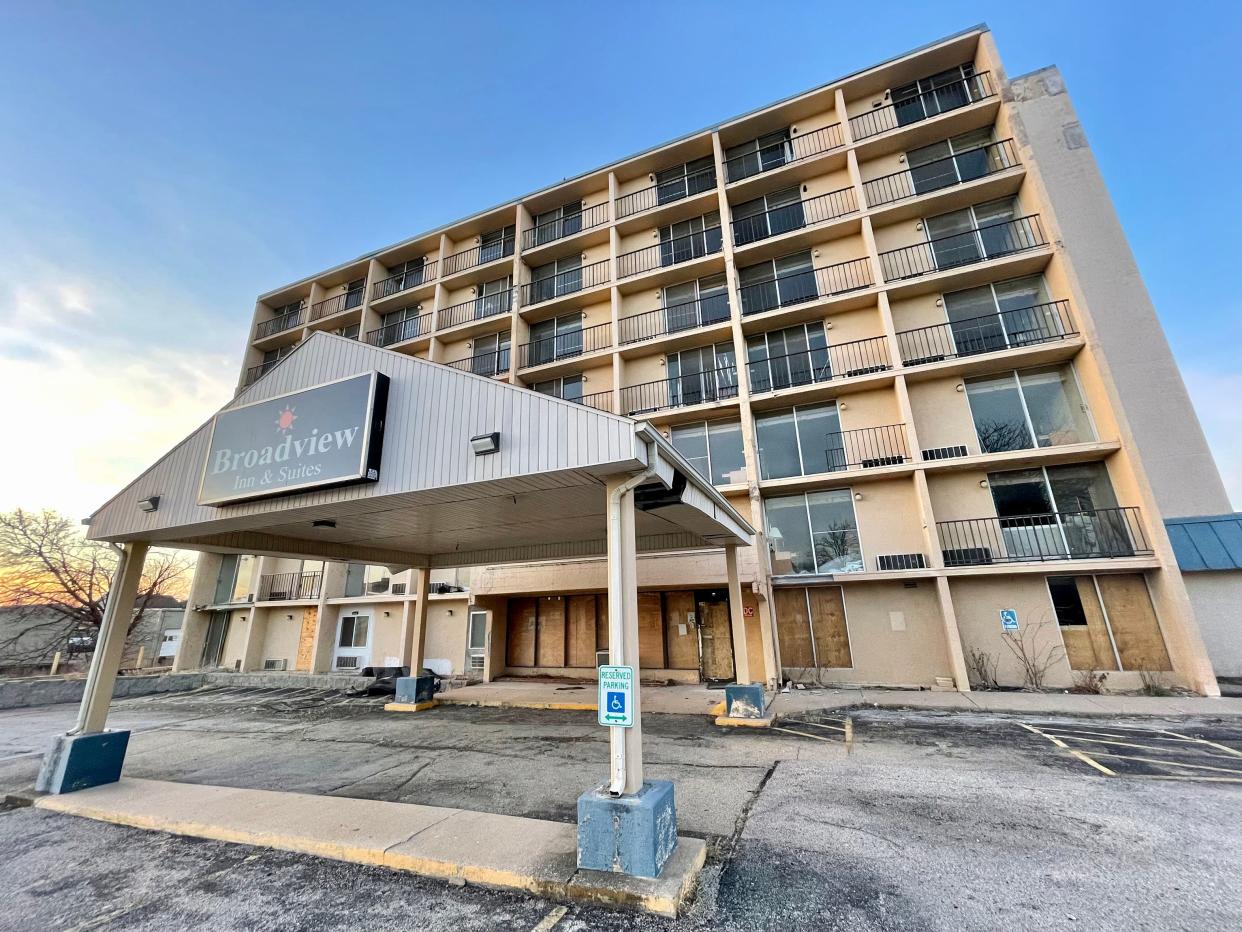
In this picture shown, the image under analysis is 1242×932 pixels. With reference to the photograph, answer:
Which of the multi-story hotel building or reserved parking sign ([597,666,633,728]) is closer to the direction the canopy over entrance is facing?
the reserved parking sign

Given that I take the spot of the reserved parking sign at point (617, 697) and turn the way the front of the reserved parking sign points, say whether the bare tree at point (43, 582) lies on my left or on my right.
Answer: on my right

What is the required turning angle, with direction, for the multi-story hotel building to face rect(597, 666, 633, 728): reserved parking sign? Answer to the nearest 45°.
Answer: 0° — it already faces it

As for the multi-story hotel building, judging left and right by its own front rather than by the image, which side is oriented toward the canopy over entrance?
front

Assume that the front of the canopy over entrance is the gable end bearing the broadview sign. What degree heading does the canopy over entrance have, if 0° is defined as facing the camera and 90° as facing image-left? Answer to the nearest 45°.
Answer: approximately 45°

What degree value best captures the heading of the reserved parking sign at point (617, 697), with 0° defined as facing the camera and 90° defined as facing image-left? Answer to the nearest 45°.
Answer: approximately 0°

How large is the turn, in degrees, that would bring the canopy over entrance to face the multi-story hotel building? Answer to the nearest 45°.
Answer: approximately 135° to its left

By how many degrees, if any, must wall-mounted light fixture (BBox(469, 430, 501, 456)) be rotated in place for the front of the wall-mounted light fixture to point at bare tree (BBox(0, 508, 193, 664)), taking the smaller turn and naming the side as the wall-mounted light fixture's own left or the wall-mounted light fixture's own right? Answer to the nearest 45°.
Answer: approximately 90° to the wall-mounted light fixture's own right

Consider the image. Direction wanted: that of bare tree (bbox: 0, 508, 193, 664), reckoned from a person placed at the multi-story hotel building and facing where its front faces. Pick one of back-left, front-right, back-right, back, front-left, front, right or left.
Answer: front-right

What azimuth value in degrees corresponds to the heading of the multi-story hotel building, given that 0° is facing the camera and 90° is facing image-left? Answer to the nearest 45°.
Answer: approximately 45°

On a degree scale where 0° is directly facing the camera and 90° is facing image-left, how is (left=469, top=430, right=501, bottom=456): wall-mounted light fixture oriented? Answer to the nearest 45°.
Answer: approximately 45°

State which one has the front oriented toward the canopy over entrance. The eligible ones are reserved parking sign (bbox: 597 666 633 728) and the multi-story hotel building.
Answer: the multi-story hotel building

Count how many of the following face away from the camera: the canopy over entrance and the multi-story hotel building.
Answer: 0

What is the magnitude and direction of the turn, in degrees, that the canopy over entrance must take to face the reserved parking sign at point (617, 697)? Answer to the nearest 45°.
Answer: approximately 90° to its left
